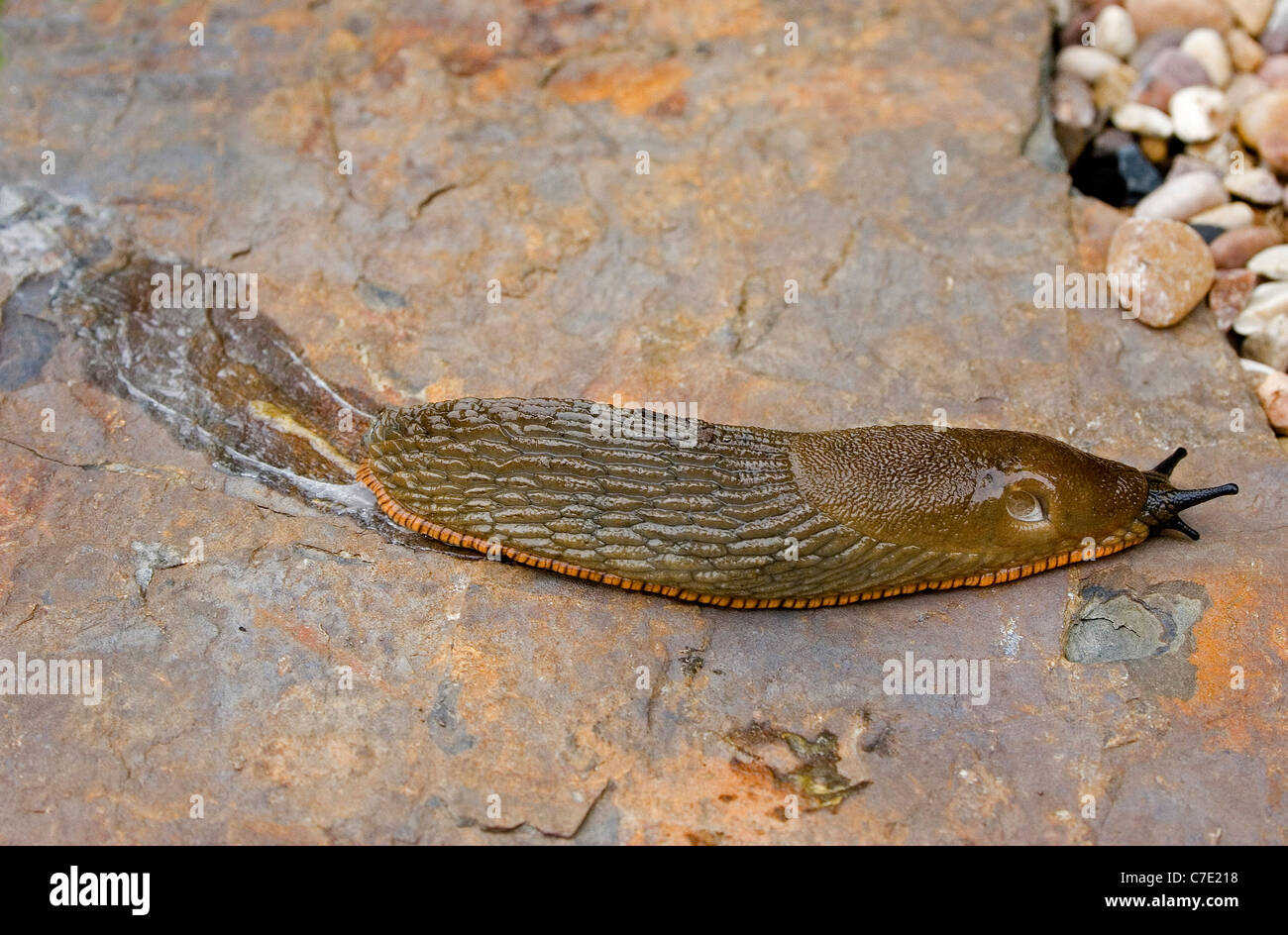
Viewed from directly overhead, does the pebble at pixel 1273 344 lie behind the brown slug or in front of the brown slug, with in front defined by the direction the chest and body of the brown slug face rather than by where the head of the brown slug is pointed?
in front

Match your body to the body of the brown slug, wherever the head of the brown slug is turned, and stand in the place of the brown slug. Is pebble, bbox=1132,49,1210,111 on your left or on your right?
on your left

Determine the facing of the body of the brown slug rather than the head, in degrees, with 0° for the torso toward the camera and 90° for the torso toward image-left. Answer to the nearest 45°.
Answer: approximately 270°

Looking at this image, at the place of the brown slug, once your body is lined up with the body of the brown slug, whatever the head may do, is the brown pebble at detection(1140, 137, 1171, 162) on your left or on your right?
on your left

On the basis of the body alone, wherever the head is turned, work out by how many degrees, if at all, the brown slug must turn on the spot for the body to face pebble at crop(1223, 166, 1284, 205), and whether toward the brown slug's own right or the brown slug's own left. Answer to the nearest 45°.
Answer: approximately 45° to the brown slug's own left

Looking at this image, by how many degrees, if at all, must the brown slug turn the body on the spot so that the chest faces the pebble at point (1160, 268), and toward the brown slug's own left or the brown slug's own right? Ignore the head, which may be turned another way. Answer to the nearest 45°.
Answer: approximately 45° to the brown slug's own left

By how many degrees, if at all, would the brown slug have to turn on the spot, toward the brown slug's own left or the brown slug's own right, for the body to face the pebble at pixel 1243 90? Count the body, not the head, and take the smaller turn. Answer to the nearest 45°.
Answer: approximately 45° to the brown slug's own left

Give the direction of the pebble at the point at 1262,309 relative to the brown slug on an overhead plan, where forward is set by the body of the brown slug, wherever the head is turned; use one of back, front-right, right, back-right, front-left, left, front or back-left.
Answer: front-left
